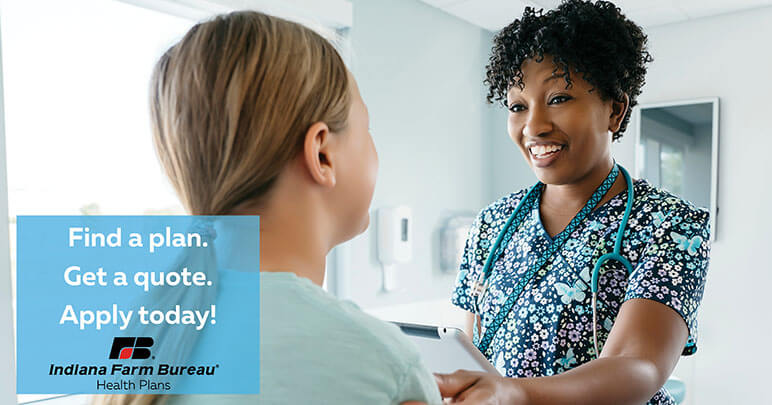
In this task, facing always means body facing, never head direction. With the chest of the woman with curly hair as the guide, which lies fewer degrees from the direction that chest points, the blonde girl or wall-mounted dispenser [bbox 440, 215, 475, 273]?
the blonde girl

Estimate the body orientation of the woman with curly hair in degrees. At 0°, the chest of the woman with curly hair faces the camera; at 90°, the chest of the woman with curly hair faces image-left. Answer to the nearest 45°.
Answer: approximately 45°

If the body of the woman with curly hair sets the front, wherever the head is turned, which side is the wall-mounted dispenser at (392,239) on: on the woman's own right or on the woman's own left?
on the woman's own right

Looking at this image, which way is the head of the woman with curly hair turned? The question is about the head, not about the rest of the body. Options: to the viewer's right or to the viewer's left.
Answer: to the viewer's left

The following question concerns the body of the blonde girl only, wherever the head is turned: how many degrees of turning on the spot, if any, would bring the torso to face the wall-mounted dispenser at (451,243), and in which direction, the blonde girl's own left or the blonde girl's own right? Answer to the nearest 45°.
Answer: approximately 45° to the blonde girl's own left

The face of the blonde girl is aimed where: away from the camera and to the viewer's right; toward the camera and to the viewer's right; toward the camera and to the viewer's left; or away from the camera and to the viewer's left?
away from the camera and to the viewer's right

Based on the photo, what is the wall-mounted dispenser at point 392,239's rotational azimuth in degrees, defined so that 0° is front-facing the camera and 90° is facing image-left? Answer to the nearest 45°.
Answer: approximately 315°

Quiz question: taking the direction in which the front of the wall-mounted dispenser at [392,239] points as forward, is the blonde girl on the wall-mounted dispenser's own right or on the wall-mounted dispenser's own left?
on the wall-mounted dispenser's own right

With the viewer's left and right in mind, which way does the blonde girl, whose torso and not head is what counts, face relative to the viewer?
facing away from the viewer and to the right of the viewer

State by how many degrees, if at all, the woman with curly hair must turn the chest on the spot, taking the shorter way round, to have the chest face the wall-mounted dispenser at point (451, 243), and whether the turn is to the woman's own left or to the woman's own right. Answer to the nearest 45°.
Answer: approximately 135° to the woman's own right
